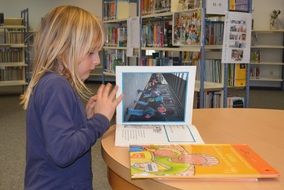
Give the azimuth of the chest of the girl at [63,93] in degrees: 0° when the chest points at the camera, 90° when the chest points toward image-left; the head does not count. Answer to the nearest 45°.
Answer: approximately 270°

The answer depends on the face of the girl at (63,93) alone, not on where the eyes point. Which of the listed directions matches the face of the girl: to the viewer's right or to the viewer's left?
to the viewer's right

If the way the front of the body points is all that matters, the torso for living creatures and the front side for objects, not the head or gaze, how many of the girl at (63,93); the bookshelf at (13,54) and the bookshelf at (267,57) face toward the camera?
2

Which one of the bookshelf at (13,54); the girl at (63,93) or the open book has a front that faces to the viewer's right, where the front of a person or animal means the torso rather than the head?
the girl

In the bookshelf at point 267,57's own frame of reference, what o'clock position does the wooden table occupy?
The wooden table is roughly at 12 o'clock from the bookshelf.

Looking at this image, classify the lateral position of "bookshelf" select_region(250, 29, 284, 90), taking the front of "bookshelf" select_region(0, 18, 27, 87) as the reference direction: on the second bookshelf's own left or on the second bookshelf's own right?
on the second bookshelf's own left

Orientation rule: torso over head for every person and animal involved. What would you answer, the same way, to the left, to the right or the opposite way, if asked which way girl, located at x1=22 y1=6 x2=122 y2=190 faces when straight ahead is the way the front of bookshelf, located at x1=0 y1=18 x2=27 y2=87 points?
to the left

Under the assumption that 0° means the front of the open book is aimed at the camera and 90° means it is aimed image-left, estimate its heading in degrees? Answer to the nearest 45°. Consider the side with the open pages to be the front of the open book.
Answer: approximately 0°

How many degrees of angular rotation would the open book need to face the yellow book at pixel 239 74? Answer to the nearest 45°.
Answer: approximately 180°
